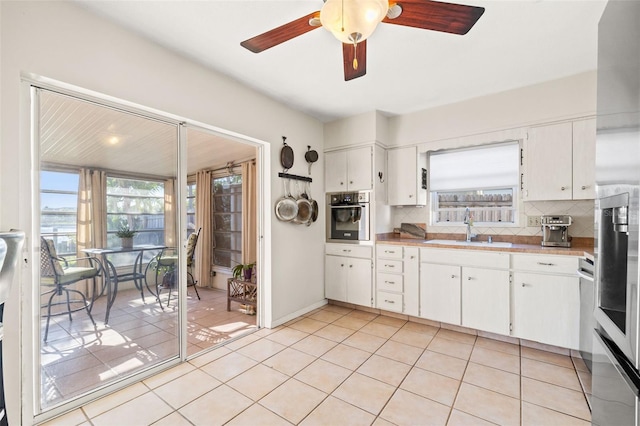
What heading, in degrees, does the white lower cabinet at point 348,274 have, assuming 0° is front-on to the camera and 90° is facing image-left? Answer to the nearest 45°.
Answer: approximately 45°

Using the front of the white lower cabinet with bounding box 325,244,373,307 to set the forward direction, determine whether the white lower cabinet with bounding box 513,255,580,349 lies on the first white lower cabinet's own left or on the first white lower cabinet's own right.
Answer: on the first white lower cabinet's own left

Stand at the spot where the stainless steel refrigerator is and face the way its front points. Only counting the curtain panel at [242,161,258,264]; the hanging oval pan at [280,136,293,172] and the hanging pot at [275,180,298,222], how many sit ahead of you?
3

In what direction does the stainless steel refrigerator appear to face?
to the viewer's left

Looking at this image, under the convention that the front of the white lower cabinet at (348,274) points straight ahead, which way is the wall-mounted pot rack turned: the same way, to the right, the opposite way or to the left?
to the left

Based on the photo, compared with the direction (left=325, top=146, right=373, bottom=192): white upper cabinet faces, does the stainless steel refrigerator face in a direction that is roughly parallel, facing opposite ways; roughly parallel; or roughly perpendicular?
roughly perpendicular

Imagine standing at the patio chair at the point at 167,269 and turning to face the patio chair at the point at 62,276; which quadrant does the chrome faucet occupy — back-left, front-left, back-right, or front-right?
back-left

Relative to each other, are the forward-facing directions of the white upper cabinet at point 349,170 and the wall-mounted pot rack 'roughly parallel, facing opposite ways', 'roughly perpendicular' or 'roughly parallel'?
roughly perpendicular
